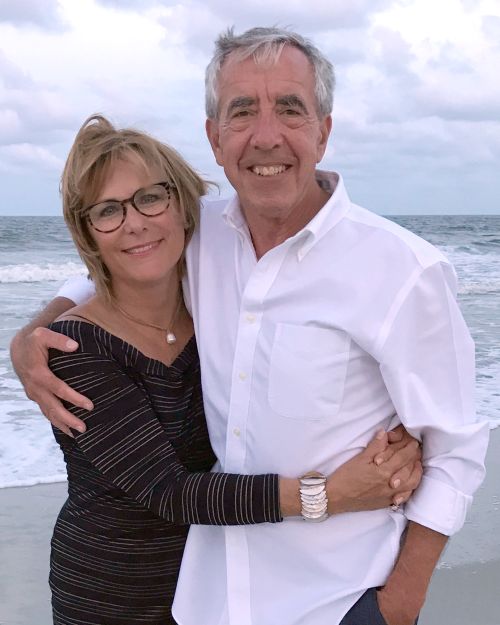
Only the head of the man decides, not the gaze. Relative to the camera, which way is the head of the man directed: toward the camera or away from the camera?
toward the camera

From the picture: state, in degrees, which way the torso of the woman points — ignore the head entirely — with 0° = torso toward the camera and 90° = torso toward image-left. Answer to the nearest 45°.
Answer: approximately 315°
